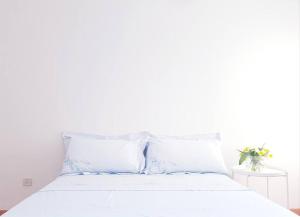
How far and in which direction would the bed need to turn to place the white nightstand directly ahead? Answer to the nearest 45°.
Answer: approximately 135° to its left

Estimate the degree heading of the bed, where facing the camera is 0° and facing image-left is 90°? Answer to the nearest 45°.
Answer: approximately 0°

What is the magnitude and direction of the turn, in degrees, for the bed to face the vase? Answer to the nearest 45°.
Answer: approximately 135° to its left
